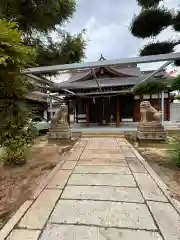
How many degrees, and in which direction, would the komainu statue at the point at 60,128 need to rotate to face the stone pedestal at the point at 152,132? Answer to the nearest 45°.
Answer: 0° — it already faces it

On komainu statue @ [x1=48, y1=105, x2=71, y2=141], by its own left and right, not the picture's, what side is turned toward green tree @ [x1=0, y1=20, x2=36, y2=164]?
right

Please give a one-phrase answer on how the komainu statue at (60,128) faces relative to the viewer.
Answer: facing to the right of the viewer
